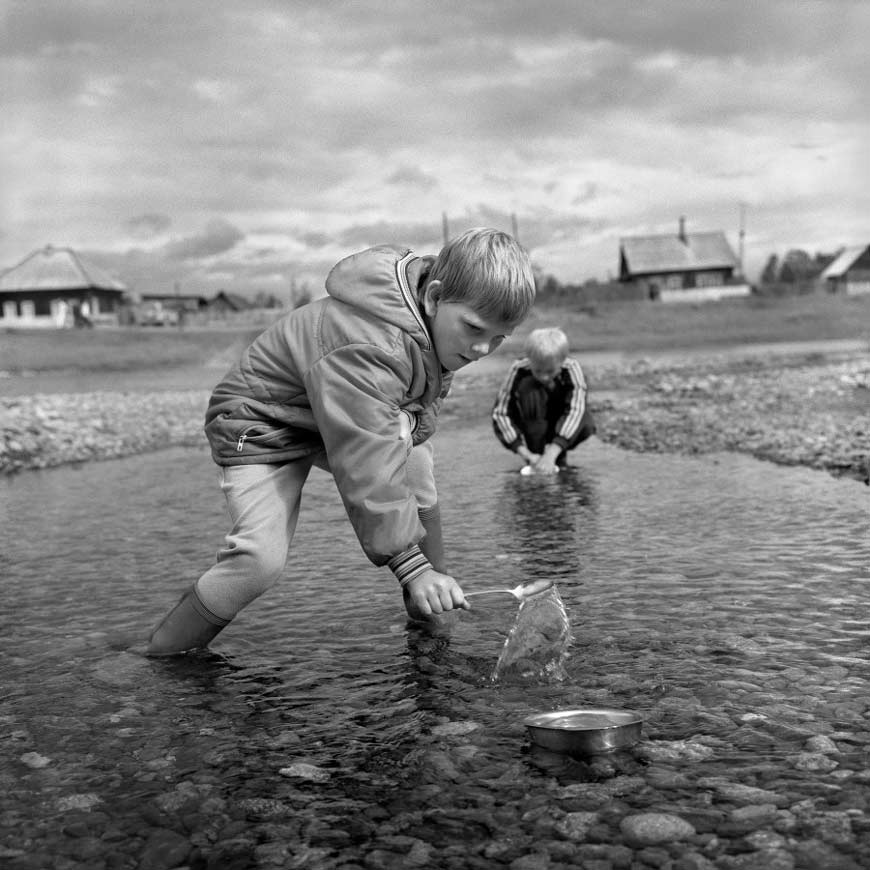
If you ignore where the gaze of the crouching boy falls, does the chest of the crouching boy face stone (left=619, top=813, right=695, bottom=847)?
yes

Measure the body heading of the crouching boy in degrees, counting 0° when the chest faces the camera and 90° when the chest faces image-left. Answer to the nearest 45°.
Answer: approximately 0°
